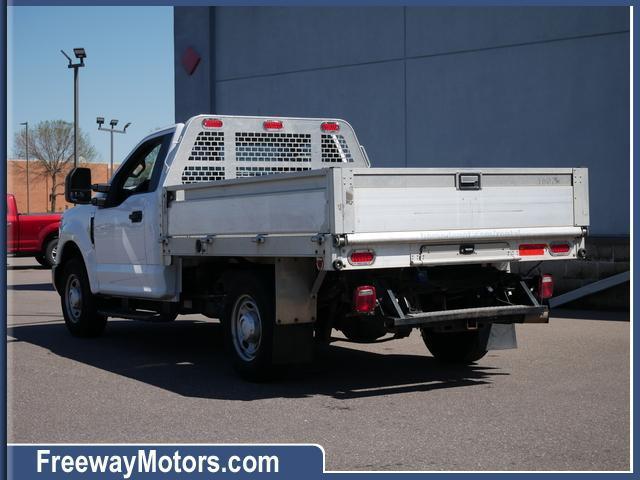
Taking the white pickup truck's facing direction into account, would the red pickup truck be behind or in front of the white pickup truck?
in front

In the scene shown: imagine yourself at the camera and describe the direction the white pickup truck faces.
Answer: facing away from the viewer and to the left of the viewer
